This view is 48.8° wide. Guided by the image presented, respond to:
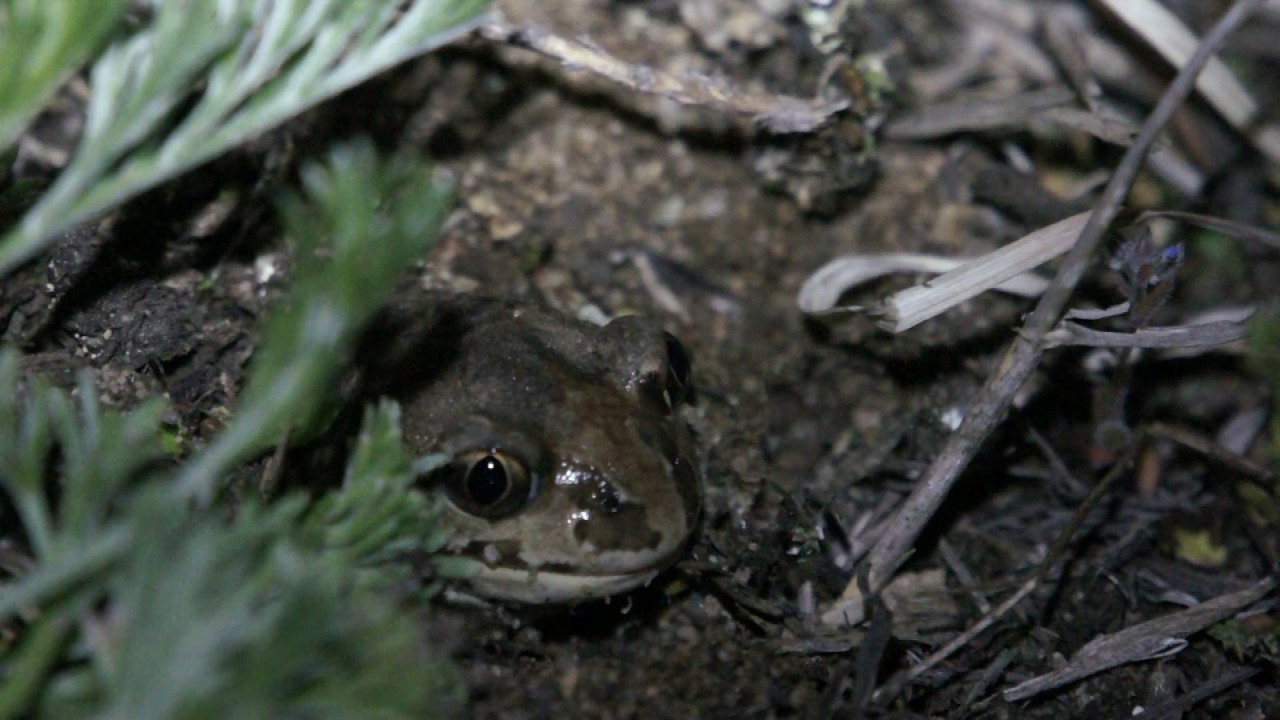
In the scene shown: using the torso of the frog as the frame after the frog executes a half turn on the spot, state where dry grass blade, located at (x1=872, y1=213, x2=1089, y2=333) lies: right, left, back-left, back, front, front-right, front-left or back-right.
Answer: back-right

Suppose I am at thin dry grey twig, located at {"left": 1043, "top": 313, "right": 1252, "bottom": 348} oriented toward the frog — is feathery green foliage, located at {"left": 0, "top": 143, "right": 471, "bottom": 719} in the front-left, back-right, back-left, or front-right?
front-left

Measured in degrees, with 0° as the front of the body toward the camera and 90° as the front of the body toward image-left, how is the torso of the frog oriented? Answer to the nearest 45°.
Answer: approximately 315°

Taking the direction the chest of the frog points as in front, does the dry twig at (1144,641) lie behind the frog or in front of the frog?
in front

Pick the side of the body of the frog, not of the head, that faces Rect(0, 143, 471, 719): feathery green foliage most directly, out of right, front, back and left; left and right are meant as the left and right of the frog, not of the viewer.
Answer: right

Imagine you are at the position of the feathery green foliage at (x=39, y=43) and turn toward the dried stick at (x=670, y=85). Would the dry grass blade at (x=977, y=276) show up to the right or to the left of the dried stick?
right

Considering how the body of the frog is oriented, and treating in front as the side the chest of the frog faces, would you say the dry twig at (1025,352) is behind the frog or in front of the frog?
in front

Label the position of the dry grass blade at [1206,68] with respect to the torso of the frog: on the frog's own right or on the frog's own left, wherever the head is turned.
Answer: on the frog's own left

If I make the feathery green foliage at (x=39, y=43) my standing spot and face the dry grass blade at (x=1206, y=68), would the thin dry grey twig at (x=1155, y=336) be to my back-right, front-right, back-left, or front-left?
front-right
